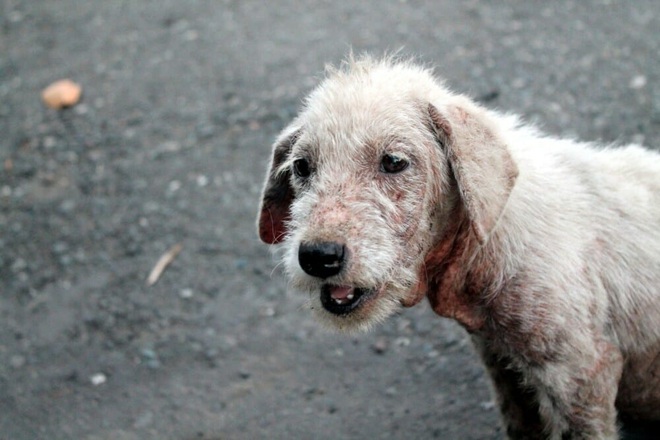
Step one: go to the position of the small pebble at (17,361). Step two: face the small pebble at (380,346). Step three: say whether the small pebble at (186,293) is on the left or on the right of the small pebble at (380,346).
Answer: left

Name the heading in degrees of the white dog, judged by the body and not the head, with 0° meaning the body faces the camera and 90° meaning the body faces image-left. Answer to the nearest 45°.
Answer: approximately 45°

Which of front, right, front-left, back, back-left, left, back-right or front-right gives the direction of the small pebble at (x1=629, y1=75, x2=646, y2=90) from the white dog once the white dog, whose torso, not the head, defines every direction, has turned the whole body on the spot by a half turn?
front-left

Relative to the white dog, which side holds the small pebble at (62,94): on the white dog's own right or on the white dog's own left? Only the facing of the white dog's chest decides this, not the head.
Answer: on the white dog's own right
